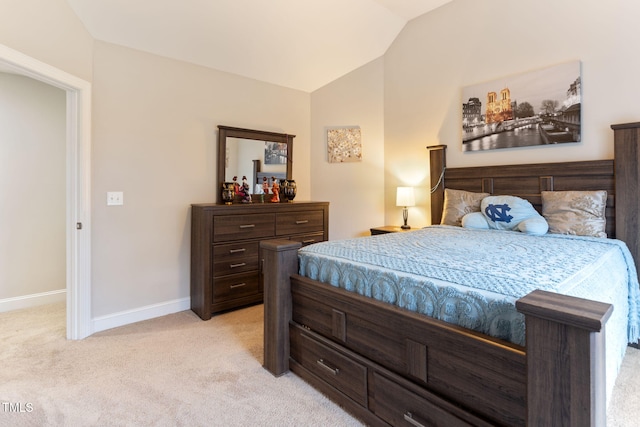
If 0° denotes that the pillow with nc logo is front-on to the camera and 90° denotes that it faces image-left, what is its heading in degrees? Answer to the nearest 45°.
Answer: approximately 45°

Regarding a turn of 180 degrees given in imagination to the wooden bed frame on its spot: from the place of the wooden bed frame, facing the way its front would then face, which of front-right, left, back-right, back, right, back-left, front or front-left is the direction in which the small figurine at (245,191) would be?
left

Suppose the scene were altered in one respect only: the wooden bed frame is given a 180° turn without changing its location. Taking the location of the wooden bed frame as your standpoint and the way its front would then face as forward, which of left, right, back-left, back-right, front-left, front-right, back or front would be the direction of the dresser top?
left

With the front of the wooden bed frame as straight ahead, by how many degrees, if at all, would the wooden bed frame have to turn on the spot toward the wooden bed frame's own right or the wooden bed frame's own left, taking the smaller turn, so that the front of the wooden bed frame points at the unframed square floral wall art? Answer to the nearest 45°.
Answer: approximately 90° to the wooden bed frame's own right

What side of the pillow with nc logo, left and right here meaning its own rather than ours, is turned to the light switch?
front

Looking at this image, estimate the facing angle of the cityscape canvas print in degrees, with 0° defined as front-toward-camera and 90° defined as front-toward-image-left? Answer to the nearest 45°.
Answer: approximately 45°

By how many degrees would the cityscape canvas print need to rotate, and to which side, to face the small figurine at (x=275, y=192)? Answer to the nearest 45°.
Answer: approximately 45° to its right

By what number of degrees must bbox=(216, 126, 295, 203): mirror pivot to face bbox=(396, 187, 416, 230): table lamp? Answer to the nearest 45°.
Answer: approximately 45° to its left

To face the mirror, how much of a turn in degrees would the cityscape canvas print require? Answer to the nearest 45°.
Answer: approximately 45° to its right

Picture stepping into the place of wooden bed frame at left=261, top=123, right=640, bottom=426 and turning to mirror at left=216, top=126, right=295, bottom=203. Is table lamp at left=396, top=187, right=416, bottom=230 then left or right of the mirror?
right

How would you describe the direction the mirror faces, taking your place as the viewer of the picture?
facing the viewer and to the right of the viewer

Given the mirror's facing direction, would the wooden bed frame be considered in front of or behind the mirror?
in front

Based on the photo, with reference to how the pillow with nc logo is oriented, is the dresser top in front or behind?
in front

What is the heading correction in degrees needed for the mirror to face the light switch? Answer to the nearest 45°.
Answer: approximately 90° to its right
